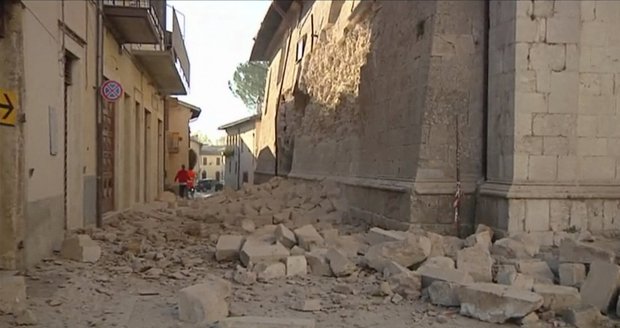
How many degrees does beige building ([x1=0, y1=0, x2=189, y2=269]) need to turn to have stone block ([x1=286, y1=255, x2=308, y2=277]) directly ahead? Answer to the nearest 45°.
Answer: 0° — it already faces it

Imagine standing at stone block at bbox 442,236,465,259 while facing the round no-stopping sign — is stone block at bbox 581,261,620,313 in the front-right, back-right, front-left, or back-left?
back-left

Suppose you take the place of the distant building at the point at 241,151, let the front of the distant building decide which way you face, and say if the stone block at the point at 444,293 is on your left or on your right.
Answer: on your left

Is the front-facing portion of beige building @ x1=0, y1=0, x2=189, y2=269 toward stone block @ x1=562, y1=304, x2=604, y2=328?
no

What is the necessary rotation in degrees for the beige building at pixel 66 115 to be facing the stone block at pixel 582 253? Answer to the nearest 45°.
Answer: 0° — it already faces it

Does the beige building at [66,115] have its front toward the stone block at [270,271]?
yes

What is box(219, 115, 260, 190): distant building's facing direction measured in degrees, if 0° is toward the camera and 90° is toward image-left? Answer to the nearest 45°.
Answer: approximately 45°

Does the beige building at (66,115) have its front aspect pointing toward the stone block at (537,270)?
yes

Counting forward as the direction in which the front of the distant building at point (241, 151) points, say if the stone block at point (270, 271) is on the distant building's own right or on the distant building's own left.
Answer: on the distant building's own left
